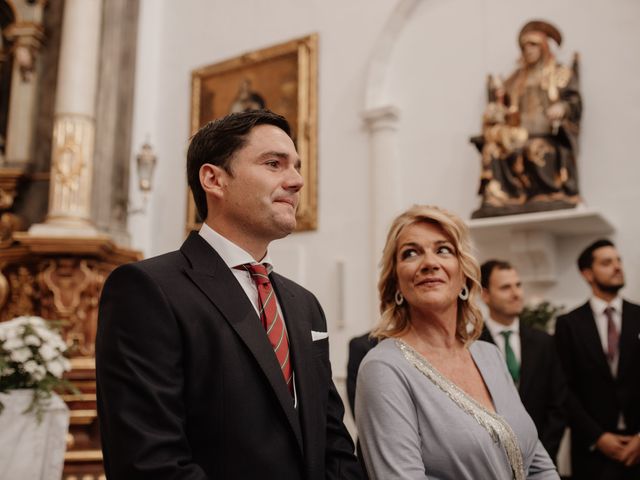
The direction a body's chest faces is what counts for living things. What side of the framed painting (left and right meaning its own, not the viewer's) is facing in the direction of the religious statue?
left

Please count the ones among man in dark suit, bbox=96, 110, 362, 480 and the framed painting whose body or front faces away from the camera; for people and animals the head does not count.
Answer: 0

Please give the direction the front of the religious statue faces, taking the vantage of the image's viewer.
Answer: facing the viewer and to the left of the viewer

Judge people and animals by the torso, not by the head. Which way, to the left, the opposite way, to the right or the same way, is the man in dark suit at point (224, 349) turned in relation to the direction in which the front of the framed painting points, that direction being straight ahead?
to the left

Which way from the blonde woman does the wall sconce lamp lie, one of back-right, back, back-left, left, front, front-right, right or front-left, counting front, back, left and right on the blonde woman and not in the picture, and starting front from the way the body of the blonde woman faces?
back

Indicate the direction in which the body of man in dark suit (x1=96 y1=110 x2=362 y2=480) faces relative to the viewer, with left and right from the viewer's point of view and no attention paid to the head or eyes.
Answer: facing the viewer and to the right of the viewer

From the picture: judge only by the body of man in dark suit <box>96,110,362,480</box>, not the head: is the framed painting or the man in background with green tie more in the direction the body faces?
the man in background with green tie

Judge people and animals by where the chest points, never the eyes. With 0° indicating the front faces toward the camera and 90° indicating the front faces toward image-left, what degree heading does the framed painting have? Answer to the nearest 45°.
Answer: approximately 45°

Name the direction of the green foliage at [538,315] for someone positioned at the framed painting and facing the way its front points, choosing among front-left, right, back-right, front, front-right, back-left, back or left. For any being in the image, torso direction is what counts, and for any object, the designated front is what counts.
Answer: left
